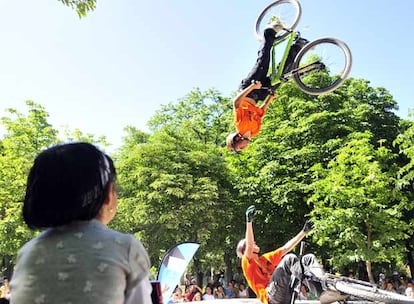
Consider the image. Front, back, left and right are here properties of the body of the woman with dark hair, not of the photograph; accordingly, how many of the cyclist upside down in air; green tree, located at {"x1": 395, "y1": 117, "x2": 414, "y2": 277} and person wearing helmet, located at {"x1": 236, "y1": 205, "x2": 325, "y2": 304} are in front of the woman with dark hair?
3

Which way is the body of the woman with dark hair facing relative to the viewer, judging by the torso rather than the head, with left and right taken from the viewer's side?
facing away from the viewer and to the right of the viewer

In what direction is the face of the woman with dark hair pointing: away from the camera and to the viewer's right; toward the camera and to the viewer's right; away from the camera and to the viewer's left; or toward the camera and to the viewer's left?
away from the camera and to the viewer's right

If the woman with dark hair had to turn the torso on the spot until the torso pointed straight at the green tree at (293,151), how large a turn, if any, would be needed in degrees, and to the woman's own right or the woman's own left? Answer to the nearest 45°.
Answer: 0° — they already face it

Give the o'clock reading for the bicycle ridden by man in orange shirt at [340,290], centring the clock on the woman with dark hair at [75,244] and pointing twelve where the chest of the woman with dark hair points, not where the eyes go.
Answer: The bicycle ridden by man in orange shirt is roughly at 12 o'clock from the woman with dark hair.

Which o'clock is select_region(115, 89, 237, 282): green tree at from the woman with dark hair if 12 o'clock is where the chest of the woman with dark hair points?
The green tree is roughly at 11 o'clock from the woman with dark hair.

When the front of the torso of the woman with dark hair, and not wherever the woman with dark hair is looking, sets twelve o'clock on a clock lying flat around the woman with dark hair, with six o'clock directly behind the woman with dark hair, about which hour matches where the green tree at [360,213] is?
The green tree is roughly at 12 o'clock from the woman with dark hair.

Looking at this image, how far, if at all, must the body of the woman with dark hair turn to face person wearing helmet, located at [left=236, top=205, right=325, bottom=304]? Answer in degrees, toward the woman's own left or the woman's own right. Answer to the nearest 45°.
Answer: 0° — they already face them
